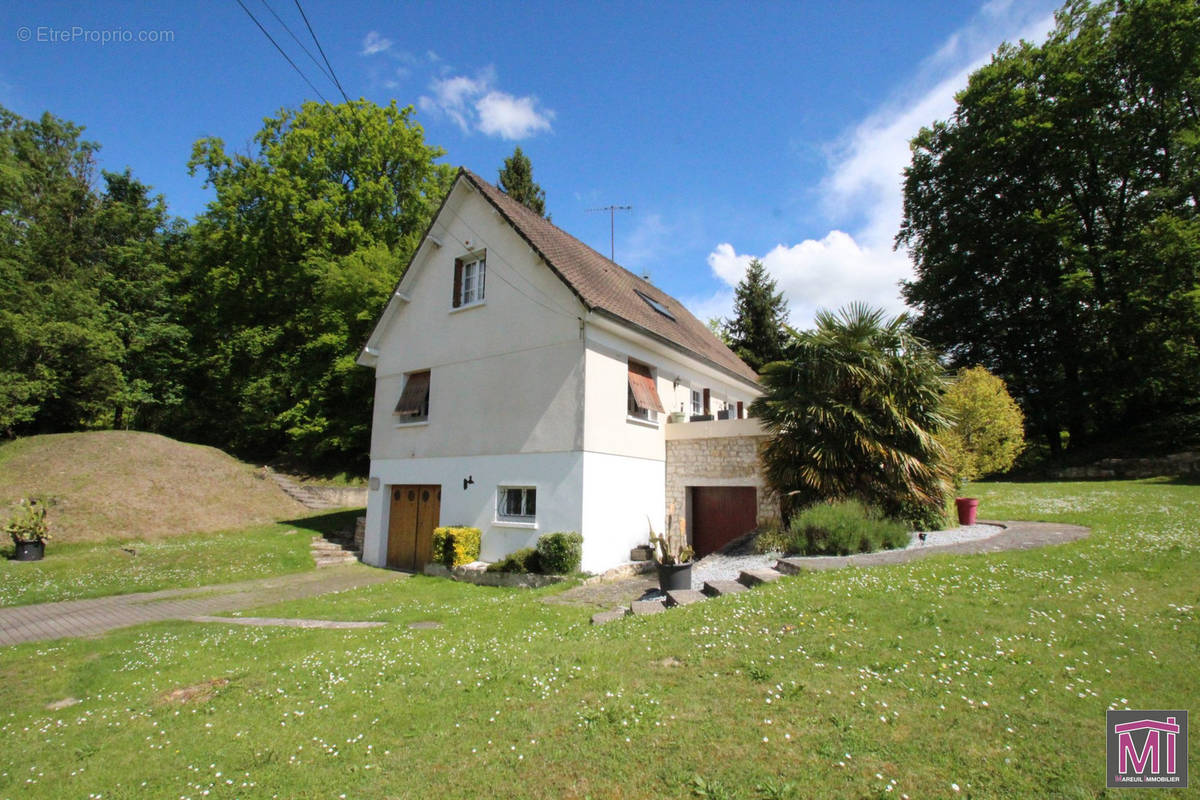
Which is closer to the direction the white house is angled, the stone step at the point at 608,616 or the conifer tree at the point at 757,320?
the stone step

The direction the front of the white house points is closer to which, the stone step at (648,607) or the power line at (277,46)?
the stone step

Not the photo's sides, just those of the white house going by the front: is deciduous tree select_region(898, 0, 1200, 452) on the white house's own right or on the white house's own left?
on the white house's own left

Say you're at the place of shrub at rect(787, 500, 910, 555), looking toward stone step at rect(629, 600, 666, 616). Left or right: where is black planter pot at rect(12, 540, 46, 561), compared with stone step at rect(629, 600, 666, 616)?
right
